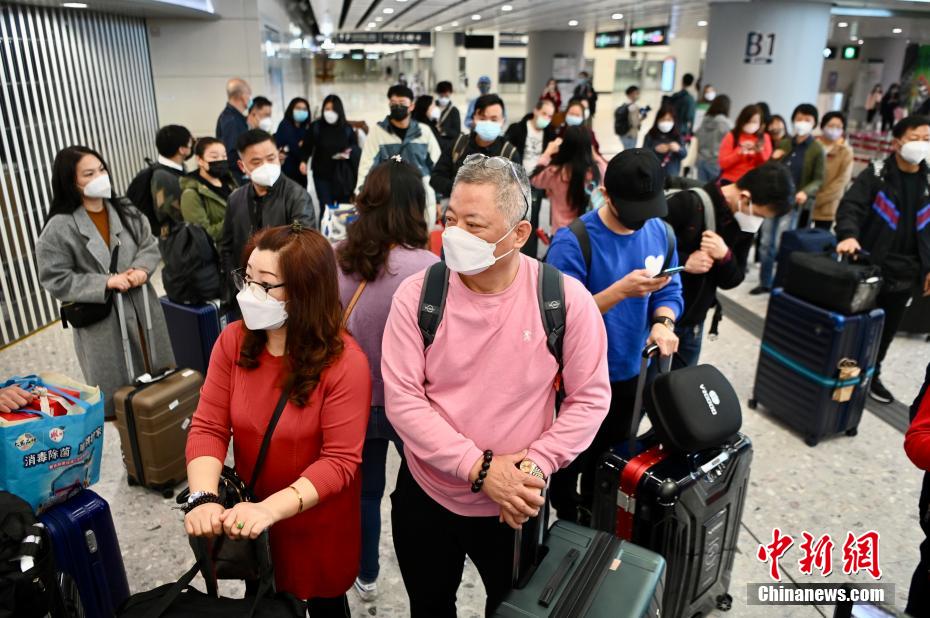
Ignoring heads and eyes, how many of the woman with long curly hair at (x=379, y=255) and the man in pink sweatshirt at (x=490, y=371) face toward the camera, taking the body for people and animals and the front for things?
1

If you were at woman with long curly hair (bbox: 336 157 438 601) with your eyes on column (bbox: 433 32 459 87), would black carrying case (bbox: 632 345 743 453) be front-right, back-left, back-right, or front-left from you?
back-right

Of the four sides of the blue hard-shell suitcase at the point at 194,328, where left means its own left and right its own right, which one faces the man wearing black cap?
left

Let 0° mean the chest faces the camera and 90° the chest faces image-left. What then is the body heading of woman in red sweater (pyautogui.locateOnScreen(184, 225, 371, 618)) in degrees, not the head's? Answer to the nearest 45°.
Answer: approximately 45°

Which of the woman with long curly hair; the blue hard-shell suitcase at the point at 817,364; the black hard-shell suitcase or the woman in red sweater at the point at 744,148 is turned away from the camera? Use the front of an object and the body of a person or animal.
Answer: the woman with long curly hair

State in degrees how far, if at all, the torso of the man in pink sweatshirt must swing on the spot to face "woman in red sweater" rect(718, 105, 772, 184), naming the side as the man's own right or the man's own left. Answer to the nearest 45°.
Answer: approximately 135° to the man's own left

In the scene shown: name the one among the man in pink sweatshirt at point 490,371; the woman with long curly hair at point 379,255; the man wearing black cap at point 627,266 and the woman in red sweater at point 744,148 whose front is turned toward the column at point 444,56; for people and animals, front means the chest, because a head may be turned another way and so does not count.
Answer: the woman with long curly hair

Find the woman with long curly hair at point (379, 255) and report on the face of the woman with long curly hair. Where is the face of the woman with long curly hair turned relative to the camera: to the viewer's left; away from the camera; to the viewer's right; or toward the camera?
away from the camera

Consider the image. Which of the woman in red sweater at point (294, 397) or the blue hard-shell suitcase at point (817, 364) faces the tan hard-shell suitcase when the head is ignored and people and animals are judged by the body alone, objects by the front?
the blue hard-shell suitcase

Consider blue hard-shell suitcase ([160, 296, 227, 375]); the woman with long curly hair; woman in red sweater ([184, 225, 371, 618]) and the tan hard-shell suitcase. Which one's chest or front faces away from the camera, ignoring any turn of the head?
the woman with long curly hair

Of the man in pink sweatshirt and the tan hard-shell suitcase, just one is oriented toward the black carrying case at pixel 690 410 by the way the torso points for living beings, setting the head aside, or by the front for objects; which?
the tan hard-shell suitcase
